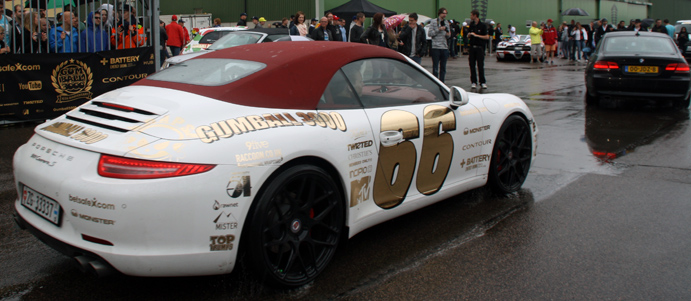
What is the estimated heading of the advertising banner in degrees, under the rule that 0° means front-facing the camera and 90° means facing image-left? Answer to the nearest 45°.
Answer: approximately 0°

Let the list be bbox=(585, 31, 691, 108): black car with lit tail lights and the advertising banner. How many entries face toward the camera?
1

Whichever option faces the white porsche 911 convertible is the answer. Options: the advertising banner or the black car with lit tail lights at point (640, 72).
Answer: the advertising banner

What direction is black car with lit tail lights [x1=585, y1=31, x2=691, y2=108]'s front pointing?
away from the camera

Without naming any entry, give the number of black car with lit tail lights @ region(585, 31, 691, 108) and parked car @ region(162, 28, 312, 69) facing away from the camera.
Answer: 1
